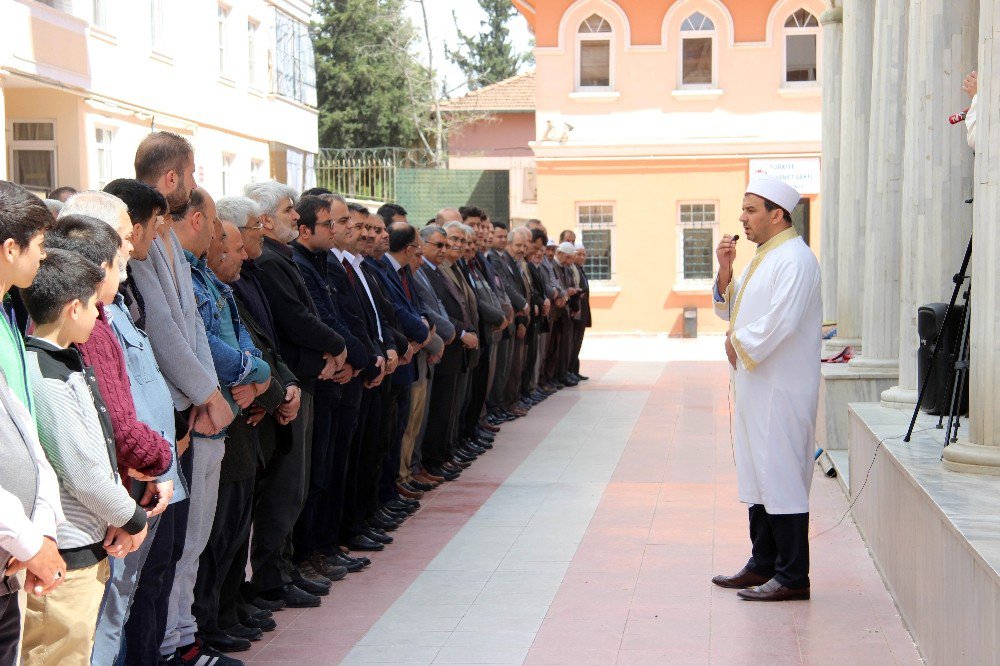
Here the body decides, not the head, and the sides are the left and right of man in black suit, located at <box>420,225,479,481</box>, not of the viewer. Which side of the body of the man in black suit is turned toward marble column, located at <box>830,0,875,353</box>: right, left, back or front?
left

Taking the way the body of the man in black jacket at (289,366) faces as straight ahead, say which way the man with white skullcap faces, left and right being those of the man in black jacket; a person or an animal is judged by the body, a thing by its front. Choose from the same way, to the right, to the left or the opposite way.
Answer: the opposite way

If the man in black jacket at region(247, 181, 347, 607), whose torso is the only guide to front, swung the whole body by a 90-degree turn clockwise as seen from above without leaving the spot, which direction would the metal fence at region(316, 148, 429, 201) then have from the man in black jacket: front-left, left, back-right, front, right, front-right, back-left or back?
back

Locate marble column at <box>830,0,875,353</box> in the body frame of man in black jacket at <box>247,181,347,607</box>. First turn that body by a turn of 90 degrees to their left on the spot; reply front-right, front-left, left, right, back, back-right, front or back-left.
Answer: front-right

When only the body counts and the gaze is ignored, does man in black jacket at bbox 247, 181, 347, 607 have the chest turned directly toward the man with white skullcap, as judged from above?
yes

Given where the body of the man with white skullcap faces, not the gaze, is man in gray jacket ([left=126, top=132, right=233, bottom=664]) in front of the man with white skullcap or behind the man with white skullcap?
in front

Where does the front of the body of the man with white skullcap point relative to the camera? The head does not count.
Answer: to the viewer's left

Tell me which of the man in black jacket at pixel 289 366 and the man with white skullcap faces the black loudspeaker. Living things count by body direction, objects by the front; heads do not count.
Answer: the man in black jacket

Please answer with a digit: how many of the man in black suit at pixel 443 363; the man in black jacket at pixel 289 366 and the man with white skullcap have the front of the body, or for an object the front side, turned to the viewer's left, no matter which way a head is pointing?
1

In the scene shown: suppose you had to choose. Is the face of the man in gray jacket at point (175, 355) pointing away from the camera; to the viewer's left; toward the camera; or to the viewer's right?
to the viewer's right

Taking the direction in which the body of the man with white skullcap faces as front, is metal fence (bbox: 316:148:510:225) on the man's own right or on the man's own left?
on the man's own right

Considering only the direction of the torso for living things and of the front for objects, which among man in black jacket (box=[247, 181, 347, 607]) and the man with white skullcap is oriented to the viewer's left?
the man with white skullcap

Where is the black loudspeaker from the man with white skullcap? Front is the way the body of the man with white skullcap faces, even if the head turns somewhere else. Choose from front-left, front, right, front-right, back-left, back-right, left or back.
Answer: back-right

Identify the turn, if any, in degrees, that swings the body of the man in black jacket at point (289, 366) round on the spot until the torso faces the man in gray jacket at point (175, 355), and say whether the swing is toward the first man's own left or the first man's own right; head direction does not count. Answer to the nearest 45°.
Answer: approximately 90° to the first man's own right

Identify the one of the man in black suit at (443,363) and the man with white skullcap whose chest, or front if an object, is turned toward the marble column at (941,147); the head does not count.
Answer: the man in black suit

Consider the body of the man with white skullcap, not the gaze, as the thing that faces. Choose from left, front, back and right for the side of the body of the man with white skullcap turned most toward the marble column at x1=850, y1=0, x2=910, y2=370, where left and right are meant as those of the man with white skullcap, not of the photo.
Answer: right

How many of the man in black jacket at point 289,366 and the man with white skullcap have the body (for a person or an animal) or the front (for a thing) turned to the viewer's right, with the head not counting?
1

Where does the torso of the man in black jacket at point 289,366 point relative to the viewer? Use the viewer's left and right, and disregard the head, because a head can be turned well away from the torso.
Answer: facing to the right of the viewer

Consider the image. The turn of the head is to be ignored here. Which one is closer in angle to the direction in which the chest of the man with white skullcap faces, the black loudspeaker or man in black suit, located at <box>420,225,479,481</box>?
the man in black suit

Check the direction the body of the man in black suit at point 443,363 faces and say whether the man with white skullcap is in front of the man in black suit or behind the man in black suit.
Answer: in front
